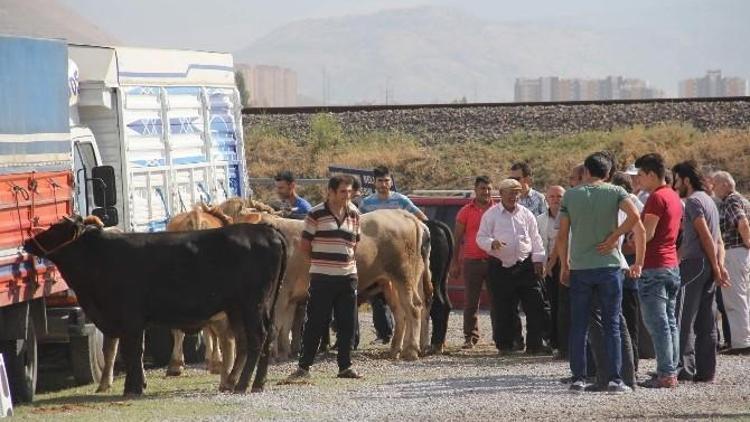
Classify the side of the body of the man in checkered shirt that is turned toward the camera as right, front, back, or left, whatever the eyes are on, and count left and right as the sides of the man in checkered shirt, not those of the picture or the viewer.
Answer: left

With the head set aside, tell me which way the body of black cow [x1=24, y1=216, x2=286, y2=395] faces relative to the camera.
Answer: to the viewer's left

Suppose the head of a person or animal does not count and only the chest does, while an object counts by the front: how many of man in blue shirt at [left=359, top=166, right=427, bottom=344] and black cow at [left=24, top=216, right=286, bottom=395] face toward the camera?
1

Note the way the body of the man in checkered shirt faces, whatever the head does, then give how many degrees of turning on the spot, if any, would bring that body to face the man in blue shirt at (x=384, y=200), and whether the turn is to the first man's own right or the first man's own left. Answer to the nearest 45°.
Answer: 0° — they already face them

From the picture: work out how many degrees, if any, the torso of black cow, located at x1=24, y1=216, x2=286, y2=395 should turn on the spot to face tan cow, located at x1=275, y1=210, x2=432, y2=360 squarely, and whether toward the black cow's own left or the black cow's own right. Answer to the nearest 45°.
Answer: approximately 135° to the black cow's own right

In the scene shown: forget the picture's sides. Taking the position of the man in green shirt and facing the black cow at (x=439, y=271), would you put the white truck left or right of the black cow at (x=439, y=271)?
left

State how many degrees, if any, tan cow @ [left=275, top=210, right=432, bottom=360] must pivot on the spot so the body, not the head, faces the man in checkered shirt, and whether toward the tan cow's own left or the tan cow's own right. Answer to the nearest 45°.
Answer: approximately 135° to the tan cow's own right

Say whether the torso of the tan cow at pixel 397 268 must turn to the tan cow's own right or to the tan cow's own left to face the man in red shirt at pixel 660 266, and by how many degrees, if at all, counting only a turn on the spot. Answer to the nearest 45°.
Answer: approximately 180°

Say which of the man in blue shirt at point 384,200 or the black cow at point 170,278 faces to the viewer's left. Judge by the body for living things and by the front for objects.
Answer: the black cow

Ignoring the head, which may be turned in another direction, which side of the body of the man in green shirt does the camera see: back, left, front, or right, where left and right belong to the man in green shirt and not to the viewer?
back
